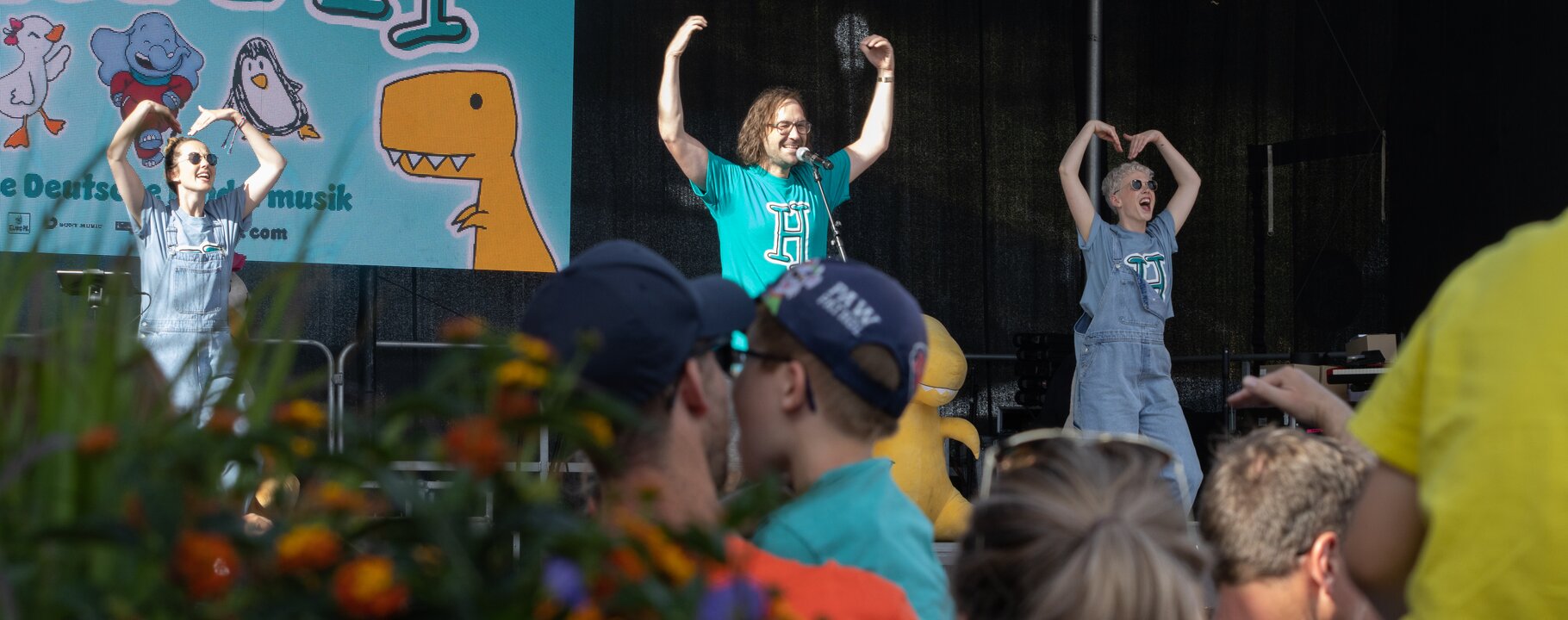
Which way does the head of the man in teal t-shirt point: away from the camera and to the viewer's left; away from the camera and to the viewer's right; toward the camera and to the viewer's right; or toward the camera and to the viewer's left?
toward the camera and to the viewer's right

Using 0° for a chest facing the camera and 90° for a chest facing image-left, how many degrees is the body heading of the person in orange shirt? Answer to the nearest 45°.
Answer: approximately 225°

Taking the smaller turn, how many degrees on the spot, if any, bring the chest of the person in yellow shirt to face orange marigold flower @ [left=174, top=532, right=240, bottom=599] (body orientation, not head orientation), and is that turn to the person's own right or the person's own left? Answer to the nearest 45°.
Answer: approximately 90° to the person's own left

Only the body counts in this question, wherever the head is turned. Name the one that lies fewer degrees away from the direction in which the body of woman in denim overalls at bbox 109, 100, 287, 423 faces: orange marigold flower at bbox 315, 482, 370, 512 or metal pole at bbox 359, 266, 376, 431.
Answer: the orange marigold flower

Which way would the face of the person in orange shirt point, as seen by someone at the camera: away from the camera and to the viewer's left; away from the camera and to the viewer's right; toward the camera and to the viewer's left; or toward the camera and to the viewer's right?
away from the camera and to the viewer's right

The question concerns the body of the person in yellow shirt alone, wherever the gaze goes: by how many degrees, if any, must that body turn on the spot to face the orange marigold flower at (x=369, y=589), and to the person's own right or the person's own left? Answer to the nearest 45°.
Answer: approximately 90° to the person's own left

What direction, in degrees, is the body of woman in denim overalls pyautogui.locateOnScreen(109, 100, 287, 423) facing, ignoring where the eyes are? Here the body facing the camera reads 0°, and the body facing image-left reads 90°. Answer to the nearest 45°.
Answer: approximately 315°

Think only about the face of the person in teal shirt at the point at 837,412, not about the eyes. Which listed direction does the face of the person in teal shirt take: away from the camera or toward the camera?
away from the camera

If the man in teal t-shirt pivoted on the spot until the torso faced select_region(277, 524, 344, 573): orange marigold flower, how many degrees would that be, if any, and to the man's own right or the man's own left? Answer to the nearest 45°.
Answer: approximately 45° to the man's own right

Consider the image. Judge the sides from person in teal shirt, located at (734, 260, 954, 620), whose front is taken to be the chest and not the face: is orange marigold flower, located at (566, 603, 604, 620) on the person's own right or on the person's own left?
on the person's own left

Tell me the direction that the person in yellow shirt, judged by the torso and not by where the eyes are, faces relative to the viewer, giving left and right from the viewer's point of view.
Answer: facing away from the viewer and to the left of the viewer

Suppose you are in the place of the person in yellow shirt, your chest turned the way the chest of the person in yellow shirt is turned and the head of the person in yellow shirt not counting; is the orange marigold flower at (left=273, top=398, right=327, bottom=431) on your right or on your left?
on your left
